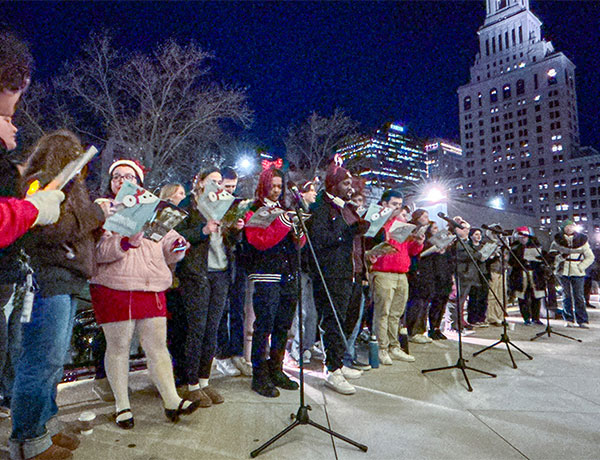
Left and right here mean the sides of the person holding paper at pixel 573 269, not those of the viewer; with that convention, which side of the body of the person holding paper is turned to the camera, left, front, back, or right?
front

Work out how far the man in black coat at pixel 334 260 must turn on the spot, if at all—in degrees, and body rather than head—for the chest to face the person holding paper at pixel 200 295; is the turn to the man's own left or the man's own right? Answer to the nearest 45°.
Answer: approximately 90° to the man's own right

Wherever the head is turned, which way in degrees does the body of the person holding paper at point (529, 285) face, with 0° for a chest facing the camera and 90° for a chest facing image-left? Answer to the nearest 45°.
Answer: approximately 0°

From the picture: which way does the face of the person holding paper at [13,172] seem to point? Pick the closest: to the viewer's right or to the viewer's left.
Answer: to the viewer's right

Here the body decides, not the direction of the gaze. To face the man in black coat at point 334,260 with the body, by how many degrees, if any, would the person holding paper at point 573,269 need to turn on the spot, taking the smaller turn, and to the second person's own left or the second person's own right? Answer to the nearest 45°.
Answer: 0° — they already face them

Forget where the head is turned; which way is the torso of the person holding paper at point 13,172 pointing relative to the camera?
to the viewer's right

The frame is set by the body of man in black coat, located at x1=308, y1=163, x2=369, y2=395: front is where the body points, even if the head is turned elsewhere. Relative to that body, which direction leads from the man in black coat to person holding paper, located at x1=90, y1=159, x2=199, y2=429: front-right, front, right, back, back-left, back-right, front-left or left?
right

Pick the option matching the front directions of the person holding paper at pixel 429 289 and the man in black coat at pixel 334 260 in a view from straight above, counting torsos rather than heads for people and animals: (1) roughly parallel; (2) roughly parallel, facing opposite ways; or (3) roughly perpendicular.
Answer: roughly parallel

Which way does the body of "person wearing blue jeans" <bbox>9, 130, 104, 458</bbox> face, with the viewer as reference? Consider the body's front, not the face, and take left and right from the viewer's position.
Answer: facing to the right of the viewer

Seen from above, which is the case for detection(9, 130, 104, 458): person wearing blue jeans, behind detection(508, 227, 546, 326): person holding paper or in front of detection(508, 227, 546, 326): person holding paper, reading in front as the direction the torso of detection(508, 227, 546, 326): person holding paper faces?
in front

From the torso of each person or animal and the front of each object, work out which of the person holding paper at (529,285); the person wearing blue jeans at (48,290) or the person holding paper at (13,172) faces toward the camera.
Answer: the person holding paper at (529,285)

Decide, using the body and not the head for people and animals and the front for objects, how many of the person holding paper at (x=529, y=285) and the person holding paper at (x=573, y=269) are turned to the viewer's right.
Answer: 0
